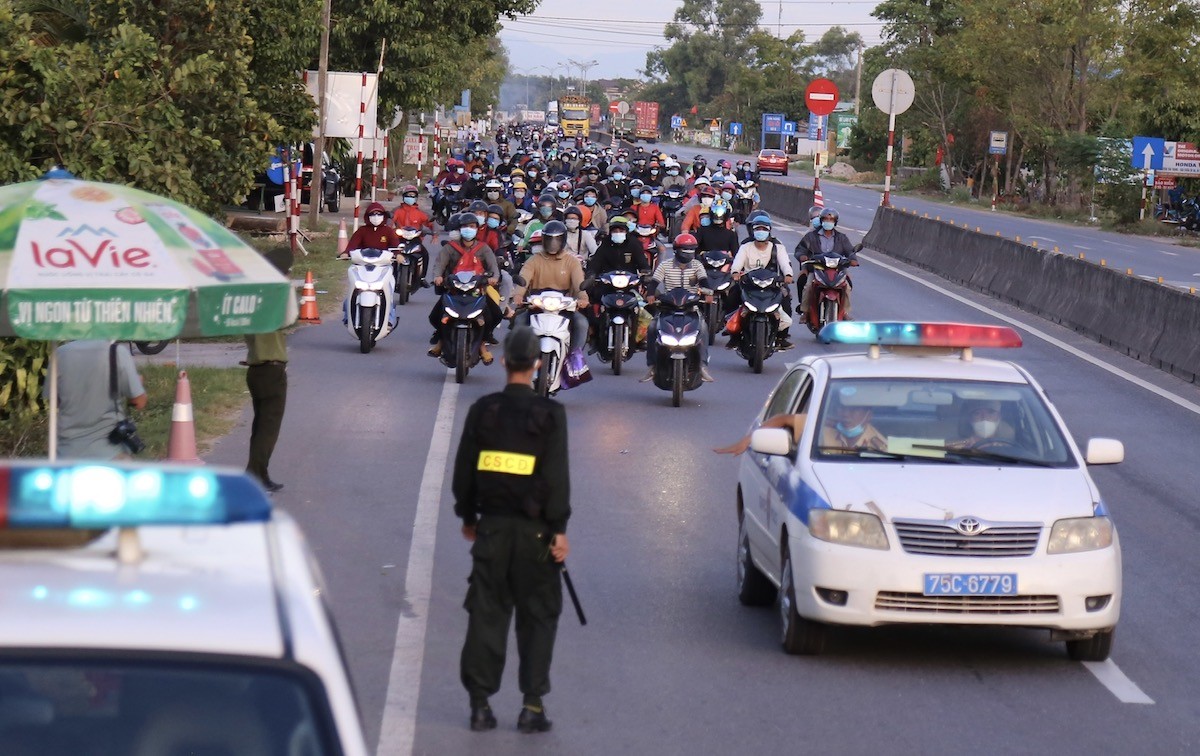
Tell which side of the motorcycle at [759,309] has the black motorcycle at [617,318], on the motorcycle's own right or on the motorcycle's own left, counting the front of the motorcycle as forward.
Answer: on the motorcycle's own right

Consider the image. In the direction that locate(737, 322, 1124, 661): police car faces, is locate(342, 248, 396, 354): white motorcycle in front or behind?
behind

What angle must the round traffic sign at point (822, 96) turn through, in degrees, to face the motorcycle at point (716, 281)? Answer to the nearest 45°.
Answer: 0° — it already faces it

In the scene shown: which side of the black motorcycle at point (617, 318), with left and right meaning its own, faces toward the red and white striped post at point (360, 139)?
back

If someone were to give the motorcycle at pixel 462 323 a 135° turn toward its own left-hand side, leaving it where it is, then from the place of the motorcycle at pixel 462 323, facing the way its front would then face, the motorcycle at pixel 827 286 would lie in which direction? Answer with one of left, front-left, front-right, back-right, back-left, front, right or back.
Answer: front
